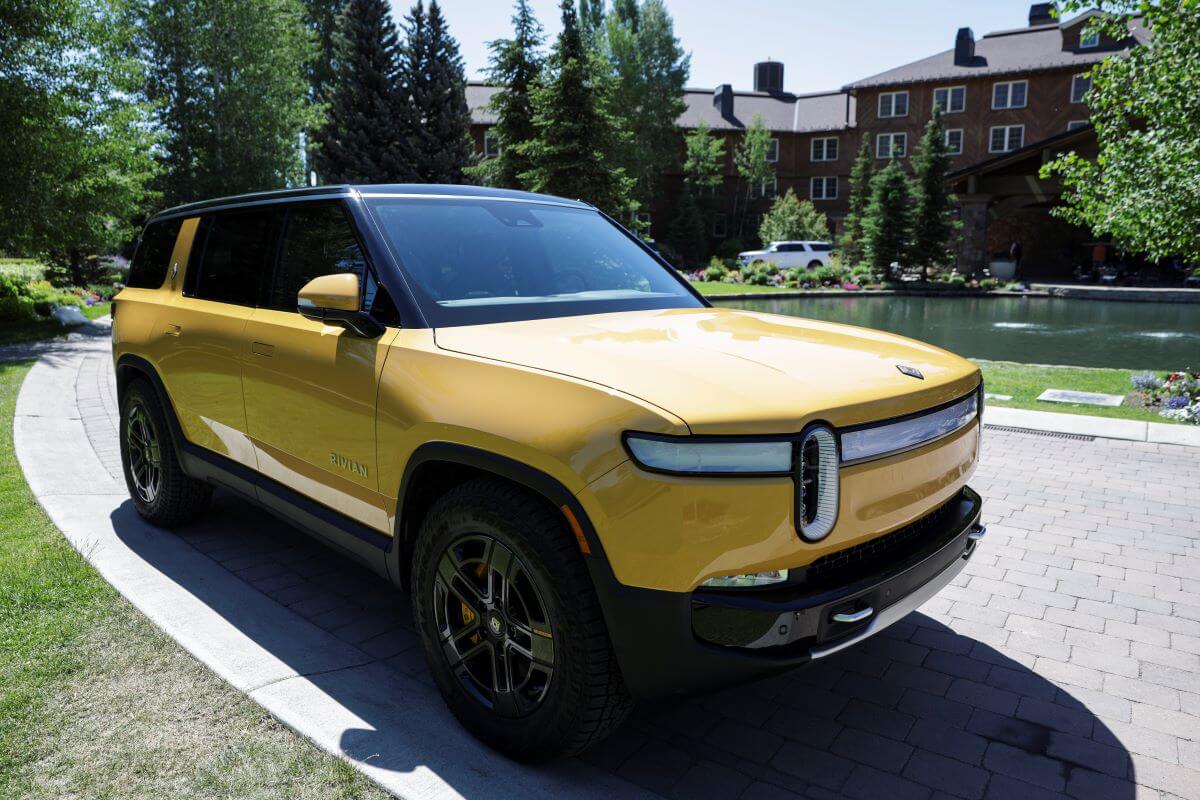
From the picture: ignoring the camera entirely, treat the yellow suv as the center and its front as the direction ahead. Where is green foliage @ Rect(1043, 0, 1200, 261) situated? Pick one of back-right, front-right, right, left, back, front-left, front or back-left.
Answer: left

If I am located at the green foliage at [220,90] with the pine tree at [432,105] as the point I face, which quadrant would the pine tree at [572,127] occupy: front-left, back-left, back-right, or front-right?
front-right

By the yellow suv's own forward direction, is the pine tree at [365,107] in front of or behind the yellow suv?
behind

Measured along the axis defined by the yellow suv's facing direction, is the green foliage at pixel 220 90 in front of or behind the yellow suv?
behind

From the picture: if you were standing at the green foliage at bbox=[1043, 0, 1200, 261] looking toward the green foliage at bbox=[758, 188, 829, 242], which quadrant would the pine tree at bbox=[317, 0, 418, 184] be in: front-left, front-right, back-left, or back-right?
front-left

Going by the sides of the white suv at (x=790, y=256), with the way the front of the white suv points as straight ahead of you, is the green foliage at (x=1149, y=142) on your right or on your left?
on your left

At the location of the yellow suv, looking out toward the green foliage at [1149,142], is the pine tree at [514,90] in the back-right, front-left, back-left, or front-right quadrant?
front-left

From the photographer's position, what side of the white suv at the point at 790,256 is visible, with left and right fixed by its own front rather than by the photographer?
left

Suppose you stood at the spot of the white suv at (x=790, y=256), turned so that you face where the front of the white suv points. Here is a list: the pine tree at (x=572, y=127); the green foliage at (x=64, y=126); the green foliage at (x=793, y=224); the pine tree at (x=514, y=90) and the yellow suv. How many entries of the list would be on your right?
1

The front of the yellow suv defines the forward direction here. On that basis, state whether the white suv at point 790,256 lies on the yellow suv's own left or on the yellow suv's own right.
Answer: on the yellow suv's own left

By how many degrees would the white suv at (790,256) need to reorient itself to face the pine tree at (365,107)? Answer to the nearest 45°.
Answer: approximately 45° to its left

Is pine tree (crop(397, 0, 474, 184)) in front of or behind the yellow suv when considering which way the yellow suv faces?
behind

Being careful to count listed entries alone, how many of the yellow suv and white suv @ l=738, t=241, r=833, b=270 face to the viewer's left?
1

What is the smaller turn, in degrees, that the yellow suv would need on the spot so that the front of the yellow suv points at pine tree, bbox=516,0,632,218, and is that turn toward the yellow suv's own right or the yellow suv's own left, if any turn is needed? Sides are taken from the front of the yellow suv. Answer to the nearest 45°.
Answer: approximately 135° to the yellow suv's own left
